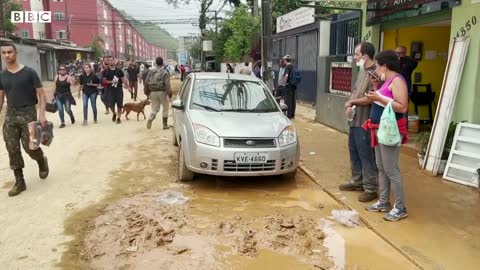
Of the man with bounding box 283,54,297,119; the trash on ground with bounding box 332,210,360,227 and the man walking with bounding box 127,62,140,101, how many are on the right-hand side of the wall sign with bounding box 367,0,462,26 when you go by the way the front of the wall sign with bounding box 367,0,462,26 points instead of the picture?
2

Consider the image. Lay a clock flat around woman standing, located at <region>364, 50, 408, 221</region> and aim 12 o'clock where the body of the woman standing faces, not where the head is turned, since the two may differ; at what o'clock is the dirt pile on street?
The dirt pile on street is roughly at 11 o'clock from the woman standing.

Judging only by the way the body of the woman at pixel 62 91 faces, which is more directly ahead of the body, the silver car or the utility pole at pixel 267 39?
the silver car

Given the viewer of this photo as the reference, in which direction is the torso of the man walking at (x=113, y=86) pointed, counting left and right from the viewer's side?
facing the viewer

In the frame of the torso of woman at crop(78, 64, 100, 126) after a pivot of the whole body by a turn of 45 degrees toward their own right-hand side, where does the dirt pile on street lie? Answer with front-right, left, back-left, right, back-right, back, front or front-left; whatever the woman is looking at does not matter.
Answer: front-left

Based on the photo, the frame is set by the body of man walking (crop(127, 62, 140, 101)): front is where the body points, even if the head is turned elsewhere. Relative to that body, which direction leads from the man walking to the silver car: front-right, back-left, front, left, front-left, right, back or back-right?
front

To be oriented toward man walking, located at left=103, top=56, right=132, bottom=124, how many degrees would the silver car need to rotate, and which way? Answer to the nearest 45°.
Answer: approximately 135° to its right

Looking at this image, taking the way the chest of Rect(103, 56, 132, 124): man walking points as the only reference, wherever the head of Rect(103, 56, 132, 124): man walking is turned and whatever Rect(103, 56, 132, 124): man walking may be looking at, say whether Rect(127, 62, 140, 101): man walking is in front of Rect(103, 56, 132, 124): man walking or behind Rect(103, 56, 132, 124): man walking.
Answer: behind

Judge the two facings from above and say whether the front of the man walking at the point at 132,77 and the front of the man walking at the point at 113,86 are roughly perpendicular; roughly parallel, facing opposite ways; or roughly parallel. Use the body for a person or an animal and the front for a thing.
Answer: roughly parallel

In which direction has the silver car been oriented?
toward the camera

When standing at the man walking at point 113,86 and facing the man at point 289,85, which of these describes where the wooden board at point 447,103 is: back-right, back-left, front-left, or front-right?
front-right

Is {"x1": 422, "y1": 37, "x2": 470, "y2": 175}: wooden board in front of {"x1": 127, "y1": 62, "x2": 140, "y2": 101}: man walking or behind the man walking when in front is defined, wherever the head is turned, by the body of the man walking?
in front

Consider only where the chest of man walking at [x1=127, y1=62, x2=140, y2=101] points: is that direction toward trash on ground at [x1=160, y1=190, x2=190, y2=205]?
yes

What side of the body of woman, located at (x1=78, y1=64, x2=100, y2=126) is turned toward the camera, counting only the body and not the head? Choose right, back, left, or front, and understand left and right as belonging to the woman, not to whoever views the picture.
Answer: front

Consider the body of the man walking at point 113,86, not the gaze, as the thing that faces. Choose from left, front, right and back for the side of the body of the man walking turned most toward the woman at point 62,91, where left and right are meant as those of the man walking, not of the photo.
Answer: right

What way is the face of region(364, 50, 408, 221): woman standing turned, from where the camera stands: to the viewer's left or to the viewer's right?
to the viewer's left

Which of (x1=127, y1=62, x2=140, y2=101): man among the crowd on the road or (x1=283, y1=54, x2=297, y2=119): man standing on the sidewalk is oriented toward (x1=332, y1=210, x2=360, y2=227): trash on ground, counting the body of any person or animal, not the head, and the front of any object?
(x1=127, y1=62, x2=140, y2=101): man among the crowd on the road
